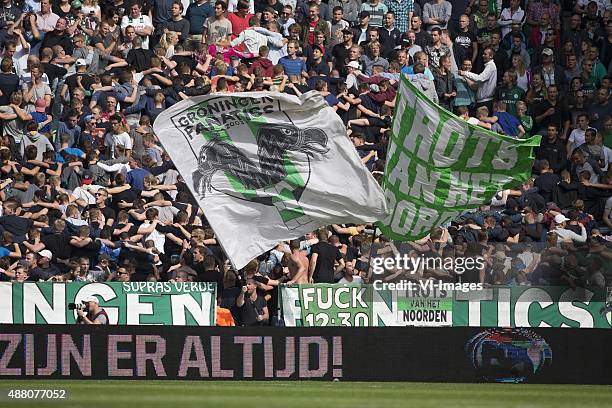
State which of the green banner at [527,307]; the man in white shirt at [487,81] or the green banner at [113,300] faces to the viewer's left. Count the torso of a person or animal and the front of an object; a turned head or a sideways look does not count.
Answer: the man in white shirt

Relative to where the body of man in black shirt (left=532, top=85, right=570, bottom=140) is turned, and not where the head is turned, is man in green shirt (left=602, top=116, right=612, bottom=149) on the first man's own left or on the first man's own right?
on the first man's own left

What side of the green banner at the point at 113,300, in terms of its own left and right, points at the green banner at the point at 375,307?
left
